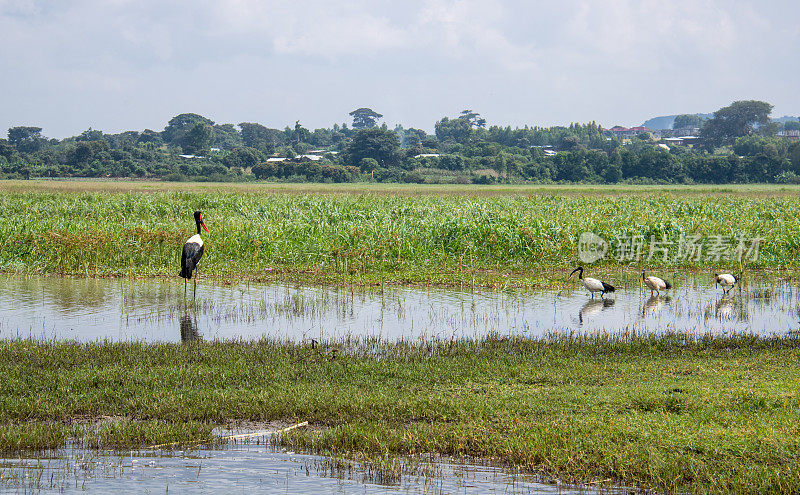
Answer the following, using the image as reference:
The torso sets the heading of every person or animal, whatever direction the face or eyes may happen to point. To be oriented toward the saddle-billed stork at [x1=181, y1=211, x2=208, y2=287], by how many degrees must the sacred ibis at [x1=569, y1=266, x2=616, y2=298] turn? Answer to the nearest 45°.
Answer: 0° — it already faces it

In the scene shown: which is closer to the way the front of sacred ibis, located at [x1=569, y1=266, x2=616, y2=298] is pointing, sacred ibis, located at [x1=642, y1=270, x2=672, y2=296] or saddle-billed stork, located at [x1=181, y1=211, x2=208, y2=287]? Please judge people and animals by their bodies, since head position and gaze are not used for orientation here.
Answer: the saddle-billed stork

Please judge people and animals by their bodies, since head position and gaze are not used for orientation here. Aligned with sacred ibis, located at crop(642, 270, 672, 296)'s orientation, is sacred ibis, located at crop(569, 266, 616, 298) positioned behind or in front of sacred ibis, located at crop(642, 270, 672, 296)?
in front

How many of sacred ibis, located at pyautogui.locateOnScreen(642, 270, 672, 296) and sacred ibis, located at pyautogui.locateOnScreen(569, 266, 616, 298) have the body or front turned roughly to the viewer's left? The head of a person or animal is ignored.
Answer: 2

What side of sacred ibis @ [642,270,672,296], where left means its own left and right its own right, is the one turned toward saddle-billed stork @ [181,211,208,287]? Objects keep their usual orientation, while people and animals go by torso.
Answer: front

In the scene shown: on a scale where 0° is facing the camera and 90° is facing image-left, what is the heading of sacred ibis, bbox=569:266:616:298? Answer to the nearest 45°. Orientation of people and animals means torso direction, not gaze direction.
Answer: approximately 90°

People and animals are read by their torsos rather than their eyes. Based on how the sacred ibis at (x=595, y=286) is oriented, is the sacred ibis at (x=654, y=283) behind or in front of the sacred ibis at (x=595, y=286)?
behind

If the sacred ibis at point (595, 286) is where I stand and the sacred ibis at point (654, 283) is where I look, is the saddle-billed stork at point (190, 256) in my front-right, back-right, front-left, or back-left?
back-left

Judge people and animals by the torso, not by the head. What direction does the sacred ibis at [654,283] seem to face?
to the viewer's left
